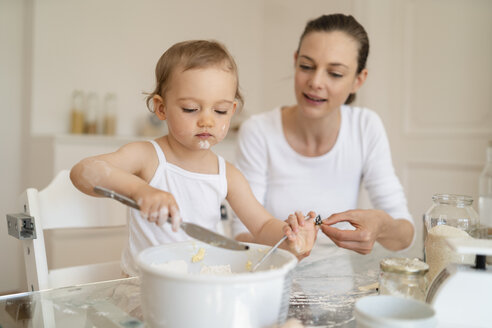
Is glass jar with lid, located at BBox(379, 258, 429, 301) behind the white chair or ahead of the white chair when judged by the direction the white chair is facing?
ahead

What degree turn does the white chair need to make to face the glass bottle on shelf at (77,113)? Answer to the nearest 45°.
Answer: approximately 135° to its left

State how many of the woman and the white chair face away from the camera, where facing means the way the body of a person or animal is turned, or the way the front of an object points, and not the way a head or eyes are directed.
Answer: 0

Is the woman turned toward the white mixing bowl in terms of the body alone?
yes

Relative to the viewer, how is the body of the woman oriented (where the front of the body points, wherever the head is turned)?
toward the camera

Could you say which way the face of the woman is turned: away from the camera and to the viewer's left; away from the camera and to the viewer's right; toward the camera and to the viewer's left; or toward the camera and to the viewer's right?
toward the camera and to the viewer's left

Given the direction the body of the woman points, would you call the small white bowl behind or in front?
in front

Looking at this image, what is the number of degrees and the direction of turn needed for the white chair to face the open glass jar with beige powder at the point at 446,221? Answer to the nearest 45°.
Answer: approximately 90° to its left

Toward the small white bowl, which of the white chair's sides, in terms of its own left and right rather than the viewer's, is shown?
front

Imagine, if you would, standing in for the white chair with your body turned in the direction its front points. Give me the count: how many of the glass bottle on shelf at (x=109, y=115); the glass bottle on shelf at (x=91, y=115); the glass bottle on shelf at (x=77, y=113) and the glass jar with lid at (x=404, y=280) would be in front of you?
1

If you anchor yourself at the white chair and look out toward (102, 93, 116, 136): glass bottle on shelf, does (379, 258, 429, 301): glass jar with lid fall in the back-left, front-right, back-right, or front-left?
back-right

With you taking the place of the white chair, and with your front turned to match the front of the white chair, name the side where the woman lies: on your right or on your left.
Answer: on your left
